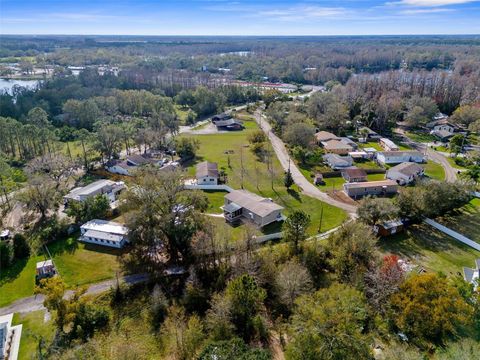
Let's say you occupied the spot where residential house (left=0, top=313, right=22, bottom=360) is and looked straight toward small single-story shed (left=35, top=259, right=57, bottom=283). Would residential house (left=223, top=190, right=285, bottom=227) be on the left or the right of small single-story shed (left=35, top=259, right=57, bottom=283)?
right

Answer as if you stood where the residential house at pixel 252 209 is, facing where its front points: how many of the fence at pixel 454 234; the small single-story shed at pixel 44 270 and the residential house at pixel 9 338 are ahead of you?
2

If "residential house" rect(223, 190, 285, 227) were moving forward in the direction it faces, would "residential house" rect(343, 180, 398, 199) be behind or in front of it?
behind

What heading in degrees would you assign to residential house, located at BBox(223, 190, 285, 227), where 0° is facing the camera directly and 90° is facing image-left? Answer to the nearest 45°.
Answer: approximately 45°

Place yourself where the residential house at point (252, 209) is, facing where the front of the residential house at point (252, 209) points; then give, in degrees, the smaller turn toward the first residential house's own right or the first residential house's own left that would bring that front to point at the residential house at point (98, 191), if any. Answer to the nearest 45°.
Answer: approximately 45° to the first residential house's own right

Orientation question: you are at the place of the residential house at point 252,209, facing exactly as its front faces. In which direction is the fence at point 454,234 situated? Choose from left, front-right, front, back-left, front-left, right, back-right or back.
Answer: back-left

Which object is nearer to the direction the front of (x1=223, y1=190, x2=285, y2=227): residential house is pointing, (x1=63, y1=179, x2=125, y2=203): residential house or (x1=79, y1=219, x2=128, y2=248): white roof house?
the white roof house

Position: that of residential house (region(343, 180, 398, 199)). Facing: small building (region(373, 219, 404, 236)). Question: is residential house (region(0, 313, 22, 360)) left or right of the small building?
right

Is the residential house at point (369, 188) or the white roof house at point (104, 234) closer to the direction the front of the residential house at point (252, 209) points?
the white roof house

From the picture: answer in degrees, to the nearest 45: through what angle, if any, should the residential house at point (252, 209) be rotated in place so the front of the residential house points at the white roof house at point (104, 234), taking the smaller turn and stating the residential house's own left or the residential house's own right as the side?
approximately 45° to the residential house's own right

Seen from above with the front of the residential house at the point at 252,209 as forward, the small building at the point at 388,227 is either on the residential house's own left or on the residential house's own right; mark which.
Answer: on the residential house's own left
